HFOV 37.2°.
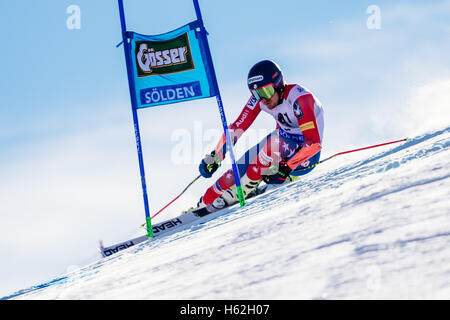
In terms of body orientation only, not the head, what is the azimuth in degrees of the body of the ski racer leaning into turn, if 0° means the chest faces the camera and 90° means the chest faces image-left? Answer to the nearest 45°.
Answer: approximately 45°
